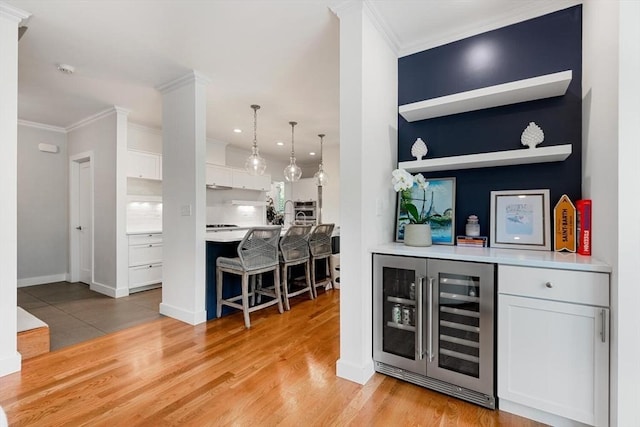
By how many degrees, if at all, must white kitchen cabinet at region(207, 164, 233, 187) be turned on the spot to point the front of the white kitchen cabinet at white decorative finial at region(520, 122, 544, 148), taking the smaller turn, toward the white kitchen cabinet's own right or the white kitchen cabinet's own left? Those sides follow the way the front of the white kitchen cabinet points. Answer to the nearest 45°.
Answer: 0° — it already faces it

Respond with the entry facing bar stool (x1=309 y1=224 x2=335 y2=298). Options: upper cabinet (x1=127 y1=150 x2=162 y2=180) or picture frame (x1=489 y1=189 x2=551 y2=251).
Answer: the upper cabinet

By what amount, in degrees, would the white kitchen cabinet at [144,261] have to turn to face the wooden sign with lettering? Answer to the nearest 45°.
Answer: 0° — it already faces it

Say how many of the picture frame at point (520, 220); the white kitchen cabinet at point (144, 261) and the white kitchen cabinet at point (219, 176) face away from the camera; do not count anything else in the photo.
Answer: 0

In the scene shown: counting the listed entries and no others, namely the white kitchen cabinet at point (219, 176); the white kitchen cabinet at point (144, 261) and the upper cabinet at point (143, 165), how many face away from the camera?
0

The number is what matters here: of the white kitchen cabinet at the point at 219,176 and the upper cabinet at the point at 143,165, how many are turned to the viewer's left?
0

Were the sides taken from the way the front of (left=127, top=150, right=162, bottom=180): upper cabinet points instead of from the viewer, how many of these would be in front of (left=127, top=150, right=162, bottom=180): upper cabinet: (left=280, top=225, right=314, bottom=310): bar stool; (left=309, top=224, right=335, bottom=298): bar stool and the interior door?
2

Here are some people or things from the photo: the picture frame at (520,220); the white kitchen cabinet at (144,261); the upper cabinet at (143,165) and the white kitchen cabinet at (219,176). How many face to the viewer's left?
0

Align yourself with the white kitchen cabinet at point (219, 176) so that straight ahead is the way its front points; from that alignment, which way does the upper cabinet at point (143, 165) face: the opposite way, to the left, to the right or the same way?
the same way

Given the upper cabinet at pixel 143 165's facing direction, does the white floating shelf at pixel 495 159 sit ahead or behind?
ahead

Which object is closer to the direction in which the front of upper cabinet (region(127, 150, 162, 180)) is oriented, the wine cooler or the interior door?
the wine cooler

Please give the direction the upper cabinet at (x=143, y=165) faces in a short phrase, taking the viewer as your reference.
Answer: facing the viewer and to the right of the viewer

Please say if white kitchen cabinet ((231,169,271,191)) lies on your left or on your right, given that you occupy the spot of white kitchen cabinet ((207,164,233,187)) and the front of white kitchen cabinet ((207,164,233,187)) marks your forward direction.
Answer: on your left

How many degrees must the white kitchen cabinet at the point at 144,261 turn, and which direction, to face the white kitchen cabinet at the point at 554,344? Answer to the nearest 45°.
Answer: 0° — it already faces it

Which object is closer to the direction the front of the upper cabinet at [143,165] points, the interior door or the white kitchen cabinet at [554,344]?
the white kitchen cabinet

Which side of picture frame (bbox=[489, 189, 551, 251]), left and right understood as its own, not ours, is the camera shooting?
front
